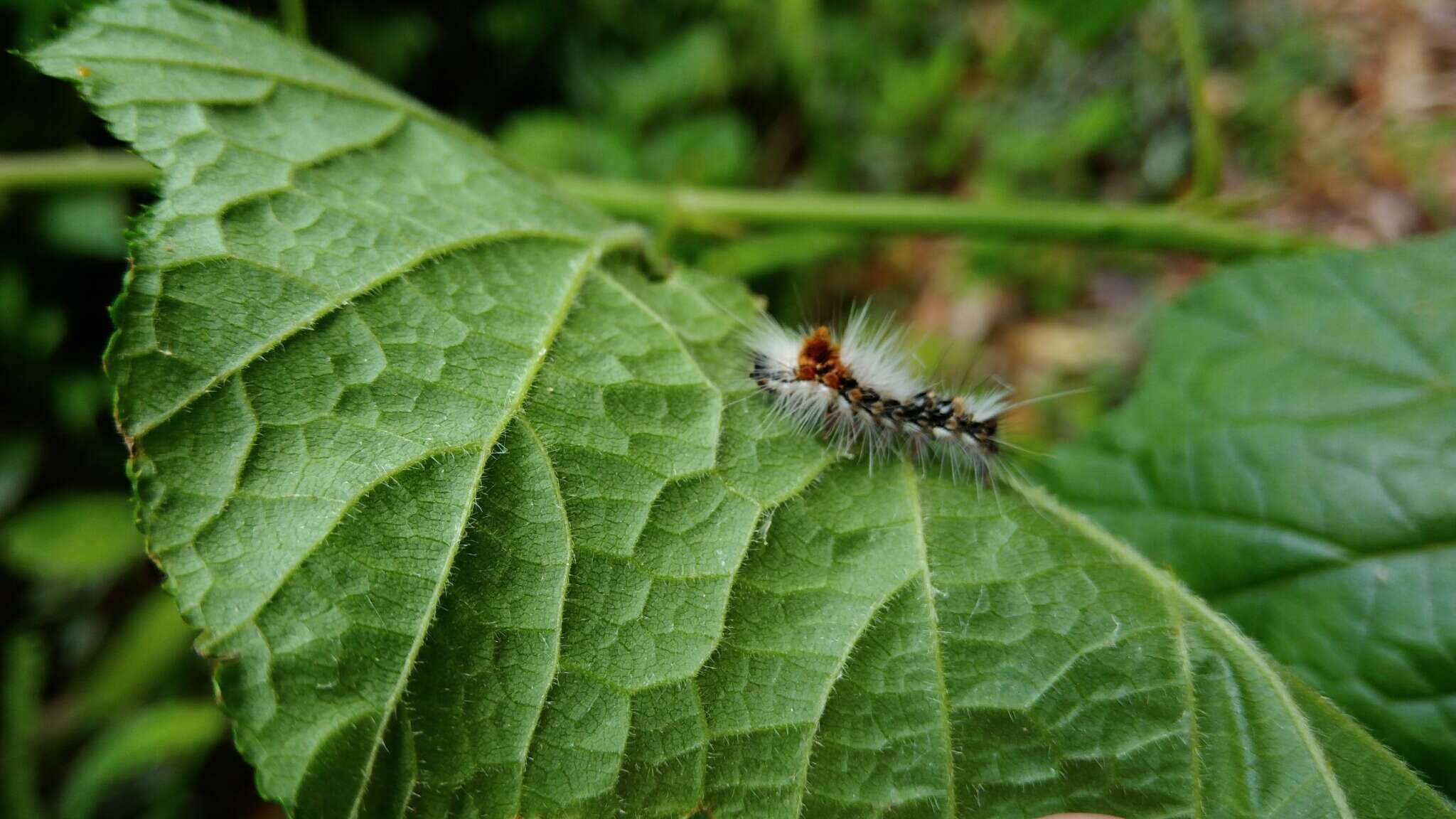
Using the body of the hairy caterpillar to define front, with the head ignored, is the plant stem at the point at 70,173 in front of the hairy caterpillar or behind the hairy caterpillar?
in front

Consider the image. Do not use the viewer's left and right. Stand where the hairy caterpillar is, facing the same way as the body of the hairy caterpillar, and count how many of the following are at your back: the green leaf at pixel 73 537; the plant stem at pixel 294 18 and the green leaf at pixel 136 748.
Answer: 0

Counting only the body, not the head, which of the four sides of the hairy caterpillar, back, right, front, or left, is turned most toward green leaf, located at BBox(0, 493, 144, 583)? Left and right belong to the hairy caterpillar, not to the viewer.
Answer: front

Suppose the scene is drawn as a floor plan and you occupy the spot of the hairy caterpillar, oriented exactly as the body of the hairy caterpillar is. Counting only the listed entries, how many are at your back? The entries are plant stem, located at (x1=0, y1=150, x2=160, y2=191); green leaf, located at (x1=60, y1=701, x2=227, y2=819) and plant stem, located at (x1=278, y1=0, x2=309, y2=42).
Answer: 0

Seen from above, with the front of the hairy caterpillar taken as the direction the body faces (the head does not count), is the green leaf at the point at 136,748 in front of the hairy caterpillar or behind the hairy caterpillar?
in front

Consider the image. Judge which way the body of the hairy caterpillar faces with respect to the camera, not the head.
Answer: to the viewer's left
